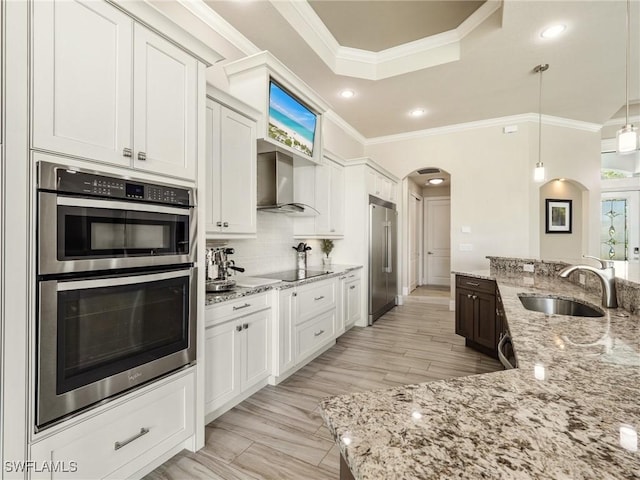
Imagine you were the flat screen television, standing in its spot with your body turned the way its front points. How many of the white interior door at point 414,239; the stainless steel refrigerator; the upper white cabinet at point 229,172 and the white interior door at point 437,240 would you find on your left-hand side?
3

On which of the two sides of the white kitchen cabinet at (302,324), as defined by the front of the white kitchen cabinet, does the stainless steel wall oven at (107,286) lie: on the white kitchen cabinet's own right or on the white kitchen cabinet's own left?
on the white kitchen cabinet's own right

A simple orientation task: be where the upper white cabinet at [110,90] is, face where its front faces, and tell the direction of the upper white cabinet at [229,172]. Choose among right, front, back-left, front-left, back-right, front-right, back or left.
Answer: left

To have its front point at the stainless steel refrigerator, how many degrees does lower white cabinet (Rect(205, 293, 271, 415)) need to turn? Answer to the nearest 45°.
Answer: approximately 90° to its left

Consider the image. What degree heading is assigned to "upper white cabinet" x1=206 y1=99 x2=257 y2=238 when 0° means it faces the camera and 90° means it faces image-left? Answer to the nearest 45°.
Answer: approximately 315°

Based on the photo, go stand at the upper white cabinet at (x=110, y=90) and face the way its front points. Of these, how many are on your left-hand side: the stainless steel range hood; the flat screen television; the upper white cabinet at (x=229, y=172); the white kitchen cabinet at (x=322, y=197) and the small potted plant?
5

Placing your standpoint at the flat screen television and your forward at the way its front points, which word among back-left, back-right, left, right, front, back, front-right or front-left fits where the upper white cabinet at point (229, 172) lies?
right

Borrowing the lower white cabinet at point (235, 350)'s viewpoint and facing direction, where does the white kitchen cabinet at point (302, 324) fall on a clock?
The white kitchen cabinet is roughly at 9 o'clock from the lower white cabinet.

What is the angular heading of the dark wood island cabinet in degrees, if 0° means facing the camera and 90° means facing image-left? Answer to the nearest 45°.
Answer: approximately 45°

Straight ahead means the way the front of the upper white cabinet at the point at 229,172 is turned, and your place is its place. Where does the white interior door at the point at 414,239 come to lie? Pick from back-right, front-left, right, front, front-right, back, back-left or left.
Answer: left

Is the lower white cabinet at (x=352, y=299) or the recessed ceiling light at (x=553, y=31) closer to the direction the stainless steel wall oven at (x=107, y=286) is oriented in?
the recessed ceiling light

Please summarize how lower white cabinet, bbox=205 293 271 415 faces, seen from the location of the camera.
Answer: facing the viewer and to the right of the viewer

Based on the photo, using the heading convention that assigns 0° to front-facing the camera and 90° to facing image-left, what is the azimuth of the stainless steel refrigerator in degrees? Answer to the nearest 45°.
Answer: approximately 315°
